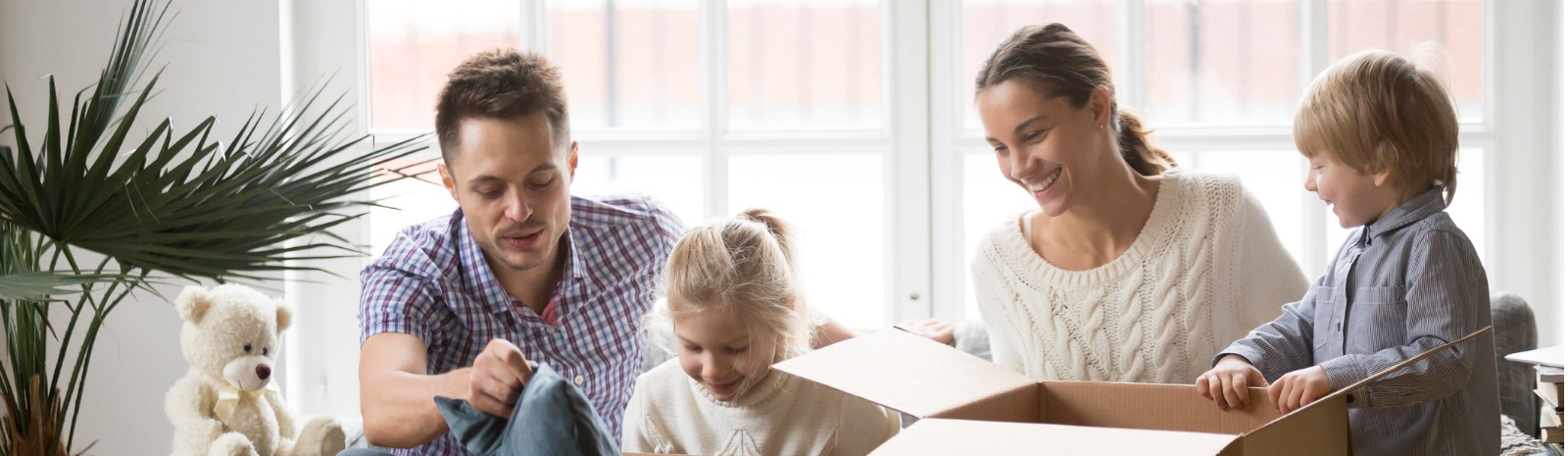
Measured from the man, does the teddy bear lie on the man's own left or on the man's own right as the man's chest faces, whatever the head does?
on the man's own right

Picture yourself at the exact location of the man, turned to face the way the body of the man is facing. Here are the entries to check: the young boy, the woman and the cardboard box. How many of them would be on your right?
0

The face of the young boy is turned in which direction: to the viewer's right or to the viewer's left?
to the viewer's left

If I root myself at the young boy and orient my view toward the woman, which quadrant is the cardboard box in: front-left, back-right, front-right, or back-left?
front-left

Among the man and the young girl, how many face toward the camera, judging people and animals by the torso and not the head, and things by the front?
2

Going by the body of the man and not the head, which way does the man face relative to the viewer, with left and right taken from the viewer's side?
facing the viewer

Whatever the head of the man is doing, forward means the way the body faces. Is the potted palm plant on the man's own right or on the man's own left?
on the man's own right

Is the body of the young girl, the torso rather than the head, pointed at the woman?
no

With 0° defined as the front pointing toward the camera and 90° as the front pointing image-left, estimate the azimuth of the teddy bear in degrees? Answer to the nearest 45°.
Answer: approximately 315°

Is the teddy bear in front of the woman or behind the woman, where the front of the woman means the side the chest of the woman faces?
in front

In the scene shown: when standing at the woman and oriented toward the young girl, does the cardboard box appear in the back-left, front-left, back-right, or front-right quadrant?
front-left

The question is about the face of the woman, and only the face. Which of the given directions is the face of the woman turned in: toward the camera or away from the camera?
toward the camera

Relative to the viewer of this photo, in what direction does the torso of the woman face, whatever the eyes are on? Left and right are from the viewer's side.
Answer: facing the viewer and to the left of the viewer
